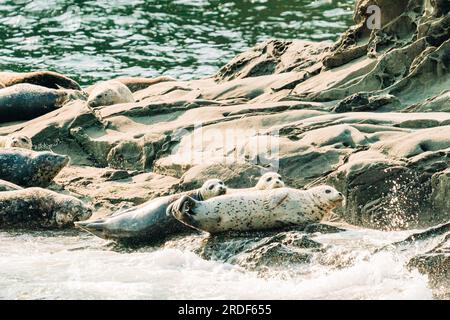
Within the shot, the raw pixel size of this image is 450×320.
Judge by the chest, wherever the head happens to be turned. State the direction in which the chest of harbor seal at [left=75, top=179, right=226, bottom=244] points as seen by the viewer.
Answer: to the viewer's right

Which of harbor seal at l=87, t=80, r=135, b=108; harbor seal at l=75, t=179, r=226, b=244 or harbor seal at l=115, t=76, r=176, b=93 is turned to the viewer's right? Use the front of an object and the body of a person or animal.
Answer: harbor seal at l=75, t=179, r=226, b=244

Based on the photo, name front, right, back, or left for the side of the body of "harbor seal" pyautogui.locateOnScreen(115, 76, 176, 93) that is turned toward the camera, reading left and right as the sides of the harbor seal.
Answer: left

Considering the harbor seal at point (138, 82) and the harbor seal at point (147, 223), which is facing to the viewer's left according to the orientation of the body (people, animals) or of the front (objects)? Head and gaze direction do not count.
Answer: the harbor seal at point (138, 82)
